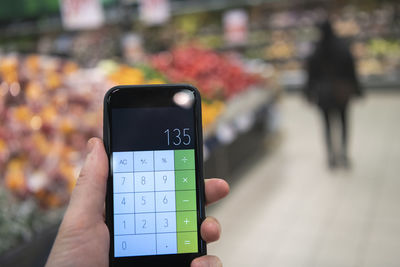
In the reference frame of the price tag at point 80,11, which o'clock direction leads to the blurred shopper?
The blurred shopper is roughly at 9 o'clock from the price tag.

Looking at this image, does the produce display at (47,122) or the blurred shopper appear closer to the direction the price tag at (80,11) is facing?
the produce display

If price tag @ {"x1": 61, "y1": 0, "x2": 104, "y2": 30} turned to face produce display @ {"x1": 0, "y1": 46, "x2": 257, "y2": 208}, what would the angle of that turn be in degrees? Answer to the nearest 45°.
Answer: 0° — it already faces it

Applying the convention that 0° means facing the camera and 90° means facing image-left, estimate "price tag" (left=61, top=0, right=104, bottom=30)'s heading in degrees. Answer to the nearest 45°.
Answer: approximately 0°
